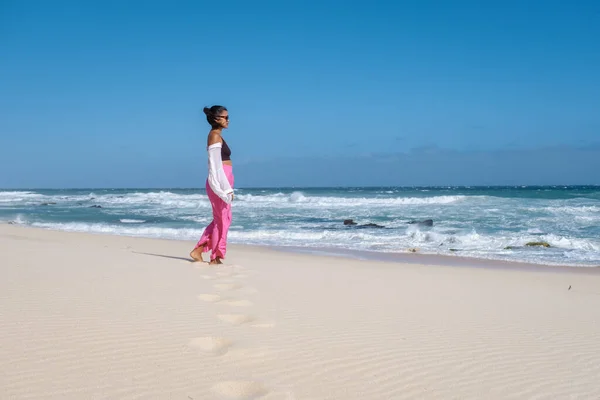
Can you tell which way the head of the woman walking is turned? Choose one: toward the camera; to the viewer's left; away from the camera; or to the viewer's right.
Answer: to the viewer's right

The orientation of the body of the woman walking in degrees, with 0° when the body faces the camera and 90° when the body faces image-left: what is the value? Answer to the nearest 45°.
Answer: approximately 270°
